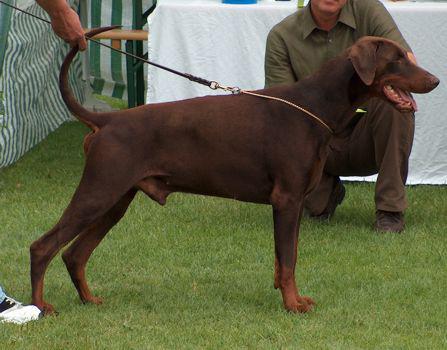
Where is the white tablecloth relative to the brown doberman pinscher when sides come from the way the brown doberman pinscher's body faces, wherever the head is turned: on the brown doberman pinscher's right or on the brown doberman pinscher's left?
on the brown doberman pinscher's left

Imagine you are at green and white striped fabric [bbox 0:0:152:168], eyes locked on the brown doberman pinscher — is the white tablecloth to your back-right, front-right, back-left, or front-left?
front-left

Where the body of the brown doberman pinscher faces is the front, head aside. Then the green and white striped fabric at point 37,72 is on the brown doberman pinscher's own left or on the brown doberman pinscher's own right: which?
on the brown doberman pinscher's own left

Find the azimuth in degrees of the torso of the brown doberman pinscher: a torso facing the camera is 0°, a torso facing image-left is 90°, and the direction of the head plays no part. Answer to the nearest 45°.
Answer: approximately 270°
